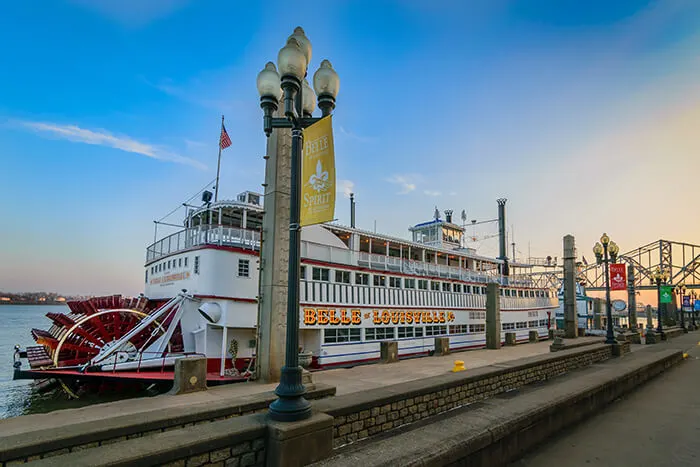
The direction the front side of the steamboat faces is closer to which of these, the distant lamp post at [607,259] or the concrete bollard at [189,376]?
the distant lamp post

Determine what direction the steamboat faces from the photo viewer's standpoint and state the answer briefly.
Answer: facing away from the viewer and to the right of the viewer

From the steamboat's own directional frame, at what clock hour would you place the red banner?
The red banner is roughly at 1 o'clock from the steamboat.

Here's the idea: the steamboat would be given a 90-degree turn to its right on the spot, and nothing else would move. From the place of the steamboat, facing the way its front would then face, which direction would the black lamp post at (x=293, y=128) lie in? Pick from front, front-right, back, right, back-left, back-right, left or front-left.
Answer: front-right

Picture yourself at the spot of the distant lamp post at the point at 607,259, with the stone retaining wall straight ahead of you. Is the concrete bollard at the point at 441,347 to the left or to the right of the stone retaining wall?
right

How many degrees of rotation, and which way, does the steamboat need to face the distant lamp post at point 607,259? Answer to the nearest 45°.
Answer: approximately 45° to its right

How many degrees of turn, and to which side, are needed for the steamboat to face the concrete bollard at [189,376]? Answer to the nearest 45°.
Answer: approximately 135° to its right
